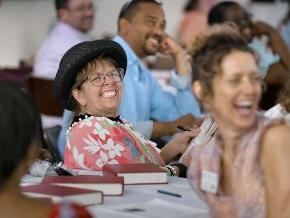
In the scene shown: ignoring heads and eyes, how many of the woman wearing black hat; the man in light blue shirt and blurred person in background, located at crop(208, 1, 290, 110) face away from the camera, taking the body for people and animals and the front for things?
0

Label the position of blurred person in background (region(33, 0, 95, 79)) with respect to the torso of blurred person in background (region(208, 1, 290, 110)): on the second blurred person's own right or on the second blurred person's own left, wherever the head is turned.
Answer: on the second blurred person's own right

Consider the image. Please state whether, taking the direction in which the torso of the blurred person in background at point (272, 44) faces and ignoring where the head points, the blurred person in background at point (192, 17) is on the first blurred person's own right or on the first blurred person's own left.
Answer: on the first blurred person's own right

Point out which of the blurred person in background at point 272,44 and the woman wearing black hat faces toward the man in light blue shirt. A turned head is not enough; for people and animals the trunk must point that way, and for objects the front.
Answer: the blurred person in background

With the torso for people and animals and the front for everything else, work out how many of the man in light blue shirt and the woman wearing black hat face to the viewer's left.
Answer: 0

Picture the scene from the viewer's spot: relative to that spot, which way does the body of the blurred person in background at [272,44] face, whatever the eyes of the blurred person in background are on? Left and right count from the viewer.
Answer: facing the viewer and to the left of the viewer

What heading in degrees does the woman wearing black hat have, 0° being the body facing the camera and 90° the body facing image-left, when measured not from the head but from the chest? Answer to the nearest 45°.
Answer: approximately 315°

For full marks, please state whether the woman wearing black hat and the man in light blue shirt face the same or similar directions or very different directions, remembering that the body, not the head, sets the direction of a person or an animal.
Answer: same or similar directions

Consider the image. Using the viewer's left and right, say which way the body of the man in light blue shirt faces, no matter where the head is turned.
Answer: facing the viewer and to the right of the viewer

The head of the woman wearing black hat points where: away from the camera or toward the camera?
toward the camera

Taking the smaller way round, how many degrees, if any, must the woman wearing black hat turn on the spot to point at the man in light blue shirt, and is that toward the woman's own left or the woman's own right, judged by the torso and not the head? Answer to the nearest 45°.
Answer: approximately 135° to the woman's own left

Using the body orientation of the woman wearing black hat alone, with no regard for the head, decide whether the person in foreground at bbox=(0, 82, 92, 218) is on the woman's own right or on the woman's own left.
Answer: on the woman's own right

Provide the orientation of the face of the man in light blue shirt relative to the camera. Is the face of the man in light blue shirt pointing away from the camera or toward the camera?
toward the camera
